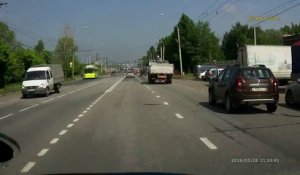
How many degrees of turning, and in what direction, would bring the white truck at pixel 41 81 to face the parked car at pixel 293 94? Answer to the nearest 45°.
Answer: approximately 90° to its left

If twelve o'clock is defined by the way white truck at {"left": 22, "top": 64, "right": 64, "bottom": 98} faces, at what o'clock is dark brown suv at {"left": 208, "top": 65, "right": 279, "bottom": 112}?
The dark brown suv is roughly at 10 o'clock from the white truck.

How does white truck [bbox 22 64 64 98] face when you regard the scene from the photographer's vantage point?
facing the viewer and to the left of the viewer

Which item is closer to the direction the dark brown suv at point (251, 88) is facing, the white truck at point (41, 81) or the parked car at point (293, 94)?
the white truck

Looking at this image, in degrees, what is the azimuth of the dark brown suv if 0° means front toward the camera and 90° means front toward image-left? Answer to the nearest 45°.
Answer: approximately 135°

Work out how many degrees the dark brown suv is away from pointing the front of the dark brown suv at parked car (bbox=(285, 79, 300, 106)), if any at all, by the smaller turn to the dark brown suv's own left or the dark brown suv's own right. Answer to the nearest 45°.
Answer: approximately 90° to the dark brown suv's own right

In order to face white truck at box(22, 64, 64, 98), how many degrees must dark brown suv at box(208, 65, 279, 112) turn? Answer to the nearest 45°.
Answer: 0° — it already faces it

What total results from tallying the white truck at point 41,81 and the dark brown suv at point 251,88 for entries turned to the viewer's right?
0
